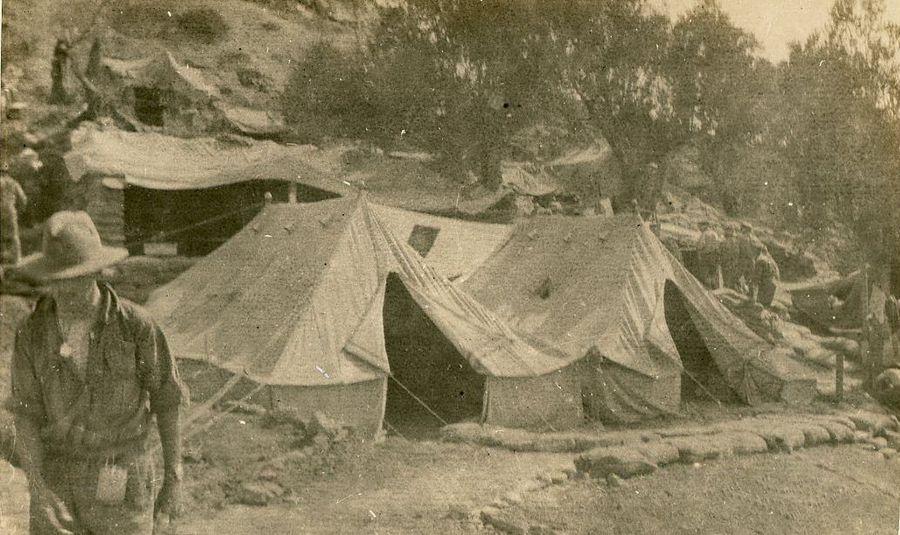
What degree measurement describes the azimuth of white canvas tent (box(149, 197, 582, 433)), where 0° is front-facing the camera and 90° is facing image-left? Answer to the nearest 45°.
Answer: approximately 315°

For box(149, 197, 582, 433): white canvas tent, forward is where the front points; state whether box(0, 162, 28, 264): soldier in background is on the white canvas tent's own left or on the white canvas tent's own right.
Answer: on the white canvas tent's own right

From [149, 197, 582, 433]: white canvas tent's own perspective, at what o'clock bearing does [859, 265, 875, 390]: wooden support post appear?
The wooden support post is roughly at 10 o'clock from the white canvas tent.

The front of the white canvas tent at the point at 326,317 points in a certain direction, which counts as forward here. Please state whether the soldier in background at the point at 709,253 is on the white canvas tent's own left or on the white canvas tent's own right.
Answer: on the white canvas tent's own left

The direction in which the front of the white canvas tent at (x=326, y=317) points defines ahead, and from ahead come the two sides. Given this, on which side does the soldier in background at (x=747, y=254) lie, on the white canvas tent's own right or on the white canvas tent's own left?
on the white canvas tent's own left

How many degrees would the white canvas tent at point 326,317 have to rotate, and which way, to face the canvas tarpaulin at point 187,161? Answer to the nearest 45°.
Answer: approximately 135° to its right
